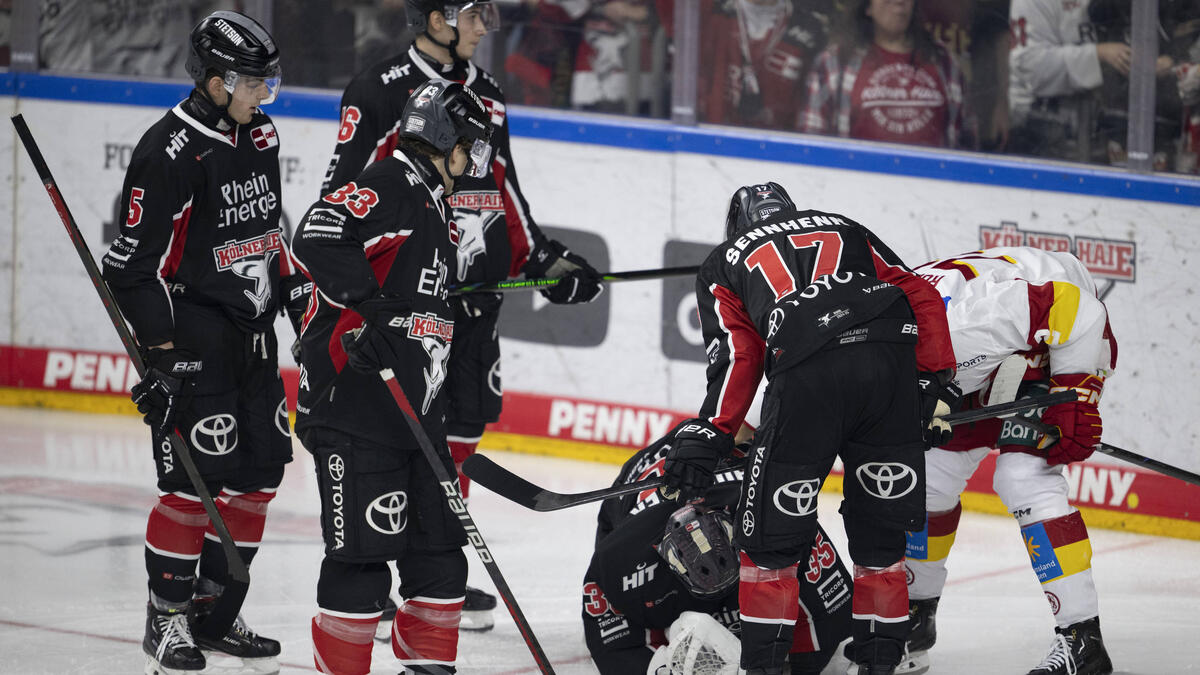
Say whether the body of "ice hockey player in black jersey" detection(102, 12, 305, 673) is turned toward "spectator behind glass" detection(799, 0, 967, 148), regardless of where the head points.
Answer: no

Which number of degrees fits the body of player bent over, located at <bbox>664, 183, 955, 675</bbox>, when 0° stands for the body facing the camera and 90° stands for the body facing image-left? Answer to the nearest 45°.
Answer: approximately 180°

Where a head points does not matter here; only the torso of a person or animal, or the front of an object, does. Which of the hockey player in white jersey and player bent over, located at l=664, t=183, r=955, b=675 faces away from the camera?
the player bent over

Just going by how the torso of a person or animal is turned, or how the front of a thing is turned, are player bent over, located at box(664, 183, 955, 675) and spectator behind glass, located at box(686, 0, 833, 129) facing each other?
yes

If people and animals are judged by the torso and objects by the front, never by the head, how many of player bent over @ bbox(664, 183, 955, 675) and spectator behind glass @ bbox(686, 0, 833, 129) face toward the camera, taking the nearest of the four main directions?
1

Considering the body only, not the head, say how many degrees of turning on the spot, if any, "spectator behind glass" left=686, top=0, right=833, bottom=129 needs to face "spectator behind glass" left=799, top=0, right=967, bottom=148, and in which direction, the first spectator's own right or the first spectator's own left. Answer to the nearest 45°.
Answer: approximately 90° to the first spectator's own left

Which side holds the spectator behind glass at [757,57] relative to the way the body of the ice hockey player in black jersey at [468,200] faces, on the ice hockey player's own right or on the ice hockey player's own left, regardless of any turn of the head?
on the ice hockey player's own left

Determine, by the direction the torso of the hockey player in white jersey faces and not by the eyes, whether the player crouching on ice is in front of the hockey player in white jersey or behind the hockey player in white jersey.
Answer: in front

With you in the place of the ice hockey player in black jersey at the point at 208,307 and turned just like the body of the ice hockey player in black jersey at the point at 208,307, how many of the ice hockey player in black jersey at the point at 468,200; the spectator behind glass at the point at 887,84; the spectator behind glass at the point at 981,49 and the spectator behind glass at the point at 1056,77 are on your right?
0

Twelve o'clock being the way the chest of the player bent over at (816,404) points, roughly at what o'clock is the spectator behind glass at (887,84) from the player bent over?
The spectator behind glass is roughly at 12 o'clock from the player bent over.

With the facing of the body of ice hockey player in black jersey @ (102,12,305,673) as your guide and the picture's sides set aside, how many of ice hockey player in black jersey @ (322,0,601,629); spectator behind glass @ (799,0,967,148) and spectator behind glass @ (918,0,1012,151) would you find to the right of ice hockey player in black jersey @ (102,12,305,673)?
0

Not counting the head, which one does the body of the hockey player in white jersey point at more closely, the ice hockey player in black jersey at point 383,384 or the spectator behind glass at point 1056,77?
the ice hockey player in black jersey

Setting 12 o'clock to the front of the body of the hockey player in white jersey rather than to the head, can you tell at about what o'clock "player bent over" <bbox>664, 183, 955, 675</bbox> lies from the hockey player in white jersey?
The player bent over is roughly at 12 o'clock from the hockey player in white jersey.

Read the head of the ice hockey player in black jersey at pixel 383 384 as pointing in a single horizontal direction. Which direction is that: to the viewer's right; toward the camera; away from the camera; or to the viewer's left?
to the viewer's right

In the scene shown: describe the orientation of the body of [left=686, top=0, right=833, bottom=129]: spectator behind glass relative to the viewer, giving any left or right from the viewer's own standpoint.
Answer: facing the viewer

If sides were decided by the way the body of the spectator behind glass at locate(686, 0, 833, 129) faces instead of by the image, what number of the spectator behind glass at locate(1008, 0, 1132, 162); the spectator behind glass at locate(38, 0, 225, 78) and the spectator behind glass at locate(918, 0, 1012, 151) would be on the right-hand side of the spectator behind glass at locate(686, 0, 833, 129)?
1

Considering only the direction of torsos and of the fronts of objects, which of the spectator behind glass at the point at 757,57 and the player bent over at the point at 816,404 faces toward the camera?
the spectator behind glass

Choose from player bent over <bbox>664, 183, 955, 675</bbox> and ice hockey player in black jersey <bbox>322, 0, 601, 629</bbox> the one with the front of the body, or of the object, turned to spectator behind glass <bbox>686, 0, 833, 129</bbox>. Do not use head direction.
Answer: the player bent over

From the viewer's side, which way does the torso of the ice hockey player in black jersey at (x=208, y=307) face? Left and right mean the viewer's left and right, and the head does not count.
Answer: facing the viewer and to the right of the viewer
